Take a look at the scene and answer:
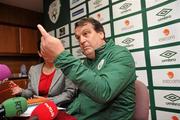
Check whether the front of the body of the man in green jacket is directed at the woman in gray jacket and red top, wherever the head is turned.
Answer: no

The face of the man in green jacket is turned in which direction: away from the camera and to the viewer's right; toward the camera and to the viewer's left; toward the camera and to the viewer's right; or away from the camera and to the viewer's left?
toward the camera and to the viewer's left

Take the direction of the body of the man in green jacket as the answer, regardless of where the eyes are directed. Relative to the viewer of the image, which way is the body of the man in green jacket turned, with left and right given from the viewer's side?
facing the viewer and to the left of the viewer

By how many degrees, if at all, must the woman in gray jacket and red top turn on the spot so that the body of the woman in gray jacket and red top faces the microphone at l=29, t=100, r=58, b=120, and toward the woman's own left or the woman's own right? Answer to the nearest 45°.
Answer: approximately 45° to the woman's own left

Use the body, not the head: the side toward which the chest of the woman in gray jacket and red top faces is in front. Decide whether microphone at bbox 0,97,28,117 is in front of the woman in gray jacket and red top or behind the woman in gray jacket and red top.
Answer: in front

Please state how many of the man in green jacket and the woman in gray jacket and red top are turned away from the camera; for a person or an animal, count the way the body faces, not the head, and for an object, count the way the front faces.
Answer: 0

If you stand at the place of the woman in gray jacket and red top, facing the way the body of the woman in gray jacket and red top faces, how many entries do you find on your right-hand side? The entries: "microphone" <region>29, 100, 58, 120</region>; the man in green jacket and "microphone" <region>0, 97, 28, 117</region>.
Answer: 0

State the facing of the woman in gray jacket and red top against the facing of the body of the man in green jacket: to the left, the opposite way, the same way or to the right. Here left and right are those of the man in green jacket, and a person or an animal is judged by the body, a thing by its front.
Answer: the same way

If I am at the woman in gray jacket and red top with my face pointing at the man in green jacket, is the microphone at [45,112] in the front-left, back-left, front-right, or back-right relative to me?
front-right

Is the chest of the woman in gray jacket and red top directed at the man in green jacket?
no

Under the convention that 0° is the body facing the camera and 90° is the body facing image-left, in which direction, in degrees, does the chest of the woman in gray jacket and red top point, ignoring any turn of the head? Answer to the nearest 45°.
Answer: approximately 45°

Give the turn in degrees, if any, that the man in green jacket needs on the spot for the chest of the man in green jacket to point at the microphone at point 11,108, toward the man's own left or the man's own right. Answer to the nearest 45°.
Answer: approximately 45° to the man's own right
